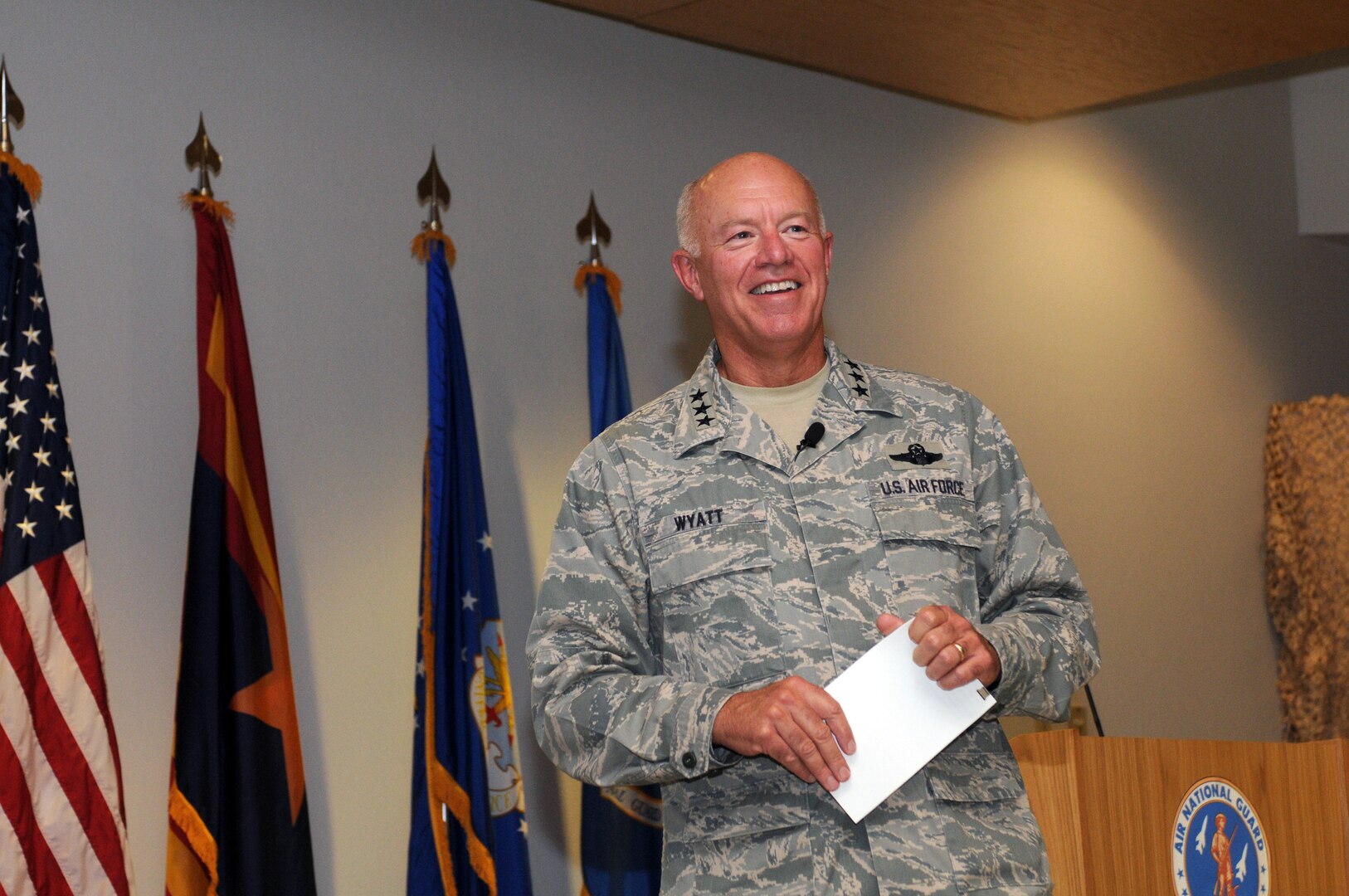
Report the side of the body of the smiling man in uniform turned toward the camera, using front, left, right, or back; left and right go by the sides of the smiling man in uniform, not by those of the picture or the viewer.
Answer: front

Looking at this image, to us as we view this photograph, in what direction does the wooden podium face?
facing the viewer

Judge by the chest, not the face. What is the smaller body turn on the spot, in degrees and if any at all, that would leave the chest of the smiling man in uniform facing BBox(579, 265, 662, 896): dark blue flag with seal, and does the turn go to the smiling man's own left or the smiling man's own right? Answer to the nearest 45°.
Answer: approximately 180°

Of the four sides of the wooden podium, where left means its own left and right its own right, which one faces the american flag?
right

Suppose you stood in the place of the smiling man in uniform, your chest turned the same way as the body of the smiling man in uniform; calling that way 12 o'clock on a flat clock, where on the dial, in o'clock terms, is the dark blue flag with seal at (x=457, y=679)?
The dark blue flag with seal is roughly at 5 o'clock from the smiling man in uniform.

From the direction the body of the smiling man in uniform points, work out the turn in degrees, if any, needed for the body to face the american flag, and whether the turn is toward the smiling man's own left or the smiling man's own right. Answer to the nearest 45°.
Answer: approximately 135° to the smiling man's own right

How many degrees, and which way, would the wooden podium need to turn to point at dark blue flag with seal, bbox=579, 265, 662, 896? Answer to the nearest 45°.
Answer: approximately 135° to its right

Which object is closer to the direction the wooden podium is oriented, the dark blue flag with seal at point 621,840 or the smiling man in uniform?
the smiling man in uniform

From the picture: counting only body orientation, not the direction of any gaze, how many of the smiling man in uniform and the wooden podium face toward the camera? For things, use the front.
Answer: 2

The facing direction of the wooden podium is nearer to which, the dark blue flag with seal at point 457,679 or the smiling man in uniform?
the smiling man in uniform

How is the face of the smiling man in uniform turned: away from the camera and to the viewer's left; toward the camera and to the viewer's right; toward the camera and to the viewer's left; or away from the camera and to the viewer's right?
toward the camera and to the viewer's right
